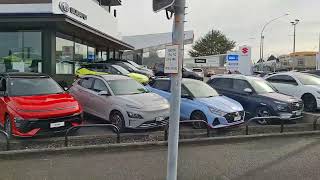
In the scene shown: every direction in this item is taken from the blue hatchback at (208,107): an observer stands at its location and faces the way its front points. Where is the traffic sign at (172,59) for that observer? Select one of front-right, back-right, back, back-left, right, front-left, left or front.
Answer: front-right

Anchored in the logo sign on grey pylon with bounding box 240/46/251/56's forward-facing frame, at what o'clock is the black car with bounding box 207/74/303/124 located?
The black car is roughly at 12 o'clock from the logo sign on grey pylon.

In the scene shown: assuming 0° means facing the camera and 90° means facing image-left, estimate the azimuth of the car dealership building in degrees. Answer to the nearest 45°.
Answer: approximately 315°

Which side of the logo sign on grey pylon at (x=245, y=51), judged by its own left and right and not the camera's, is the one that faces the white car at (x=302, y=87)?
front

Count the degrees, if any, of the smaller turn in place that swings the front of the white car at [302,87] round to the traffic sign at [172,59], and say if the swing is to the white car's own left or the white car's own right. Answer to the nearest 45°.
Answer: approximately 45° to the white car's own right

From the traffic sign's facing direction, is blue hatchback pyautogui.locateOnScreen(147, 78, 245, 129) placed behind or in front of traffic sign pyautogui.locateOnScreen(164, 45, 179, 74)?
behind

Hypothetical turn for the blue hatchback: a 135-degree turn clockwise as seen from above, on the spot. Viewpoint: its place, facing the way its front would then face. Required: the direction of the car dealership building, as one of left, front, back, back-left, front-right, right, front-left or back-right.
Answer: front-right

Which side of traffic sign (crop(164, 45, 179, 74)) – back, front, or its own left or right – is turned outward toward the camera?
front

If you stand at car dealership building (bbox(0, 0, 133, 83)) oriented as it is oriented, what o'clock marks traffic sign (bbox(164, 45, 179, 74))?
The traffic sign is roughly at 1 o'clock from the car dealership building.

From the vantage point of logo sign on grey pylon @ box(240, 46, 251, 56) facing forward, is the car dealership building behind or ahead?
ahead

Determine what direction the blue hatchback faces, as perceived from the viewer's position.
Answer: facing the viewer and to the right of the viewer

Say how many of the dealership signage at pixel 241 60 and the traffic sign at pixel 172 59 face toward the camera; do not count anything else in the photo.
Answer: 2

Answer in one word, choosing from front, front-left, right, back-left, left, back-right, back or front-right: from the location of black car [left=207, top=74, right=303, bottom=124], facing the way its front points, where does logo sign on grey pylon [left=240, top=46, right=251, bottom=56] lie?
back-left

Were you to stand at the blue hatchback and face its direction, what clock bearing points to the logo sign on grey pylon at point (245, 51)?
The logo sign on grey pylon is roughly at 8 o'clock from the blue hatchback.

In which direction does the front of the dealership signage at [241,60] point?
toward the camera

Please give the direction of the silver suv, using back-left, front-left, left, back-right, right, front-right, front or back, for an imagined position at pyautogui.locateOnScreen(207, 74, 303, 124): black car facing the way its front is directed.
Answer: right

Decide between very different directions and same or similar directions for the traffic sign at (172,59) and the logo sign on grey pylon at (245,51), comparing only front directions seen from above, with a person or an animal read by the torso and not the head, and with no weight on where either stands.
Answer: same or similar directions
